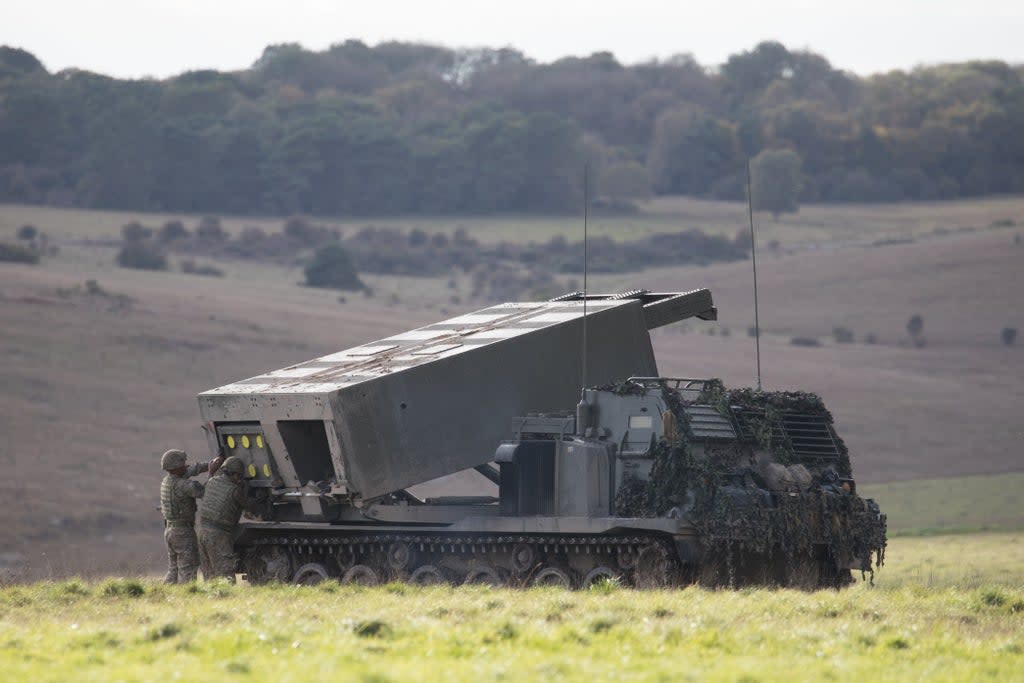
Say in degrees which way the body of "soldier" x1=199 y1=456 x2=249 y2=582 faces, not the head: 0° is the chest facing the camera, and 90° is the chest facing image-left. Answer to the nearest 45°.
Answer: approximately 225°

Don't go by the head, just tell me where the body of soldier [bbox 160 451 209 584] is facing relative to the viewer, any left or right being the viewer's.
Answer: facing away from the viewer and to the right of the viewer

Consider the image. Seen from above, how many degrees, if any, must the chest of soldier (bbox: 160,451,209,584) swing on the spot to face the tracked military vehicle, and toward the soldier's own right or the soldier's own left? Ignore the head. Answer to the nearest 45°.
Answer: approximately 45° to the soldier's own right

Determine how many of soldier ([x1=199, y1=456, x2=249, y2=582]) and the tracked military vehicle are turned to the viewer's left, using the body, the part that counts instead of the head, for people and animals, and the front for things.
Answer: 0

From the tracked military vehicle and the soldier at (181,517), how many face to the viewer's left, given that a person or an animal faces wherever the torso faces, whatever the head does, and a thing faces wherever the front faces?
0

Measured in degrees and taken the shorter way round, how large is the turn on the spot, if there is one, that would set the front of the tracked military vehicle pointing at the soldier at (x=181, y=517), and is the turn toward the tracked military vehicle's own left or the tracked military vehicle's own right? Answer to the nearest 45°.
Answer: approximately 135° to the tracked military vehicle's own right

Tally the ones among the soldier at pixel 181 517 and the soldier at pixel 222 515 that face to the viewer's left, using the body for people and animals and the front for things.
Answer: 0

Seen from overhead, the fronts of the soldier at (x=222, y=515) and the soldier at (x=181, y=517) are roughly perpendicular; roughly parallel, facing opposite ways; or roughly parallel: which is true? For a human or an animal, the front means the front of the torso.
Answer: roughly parallel
